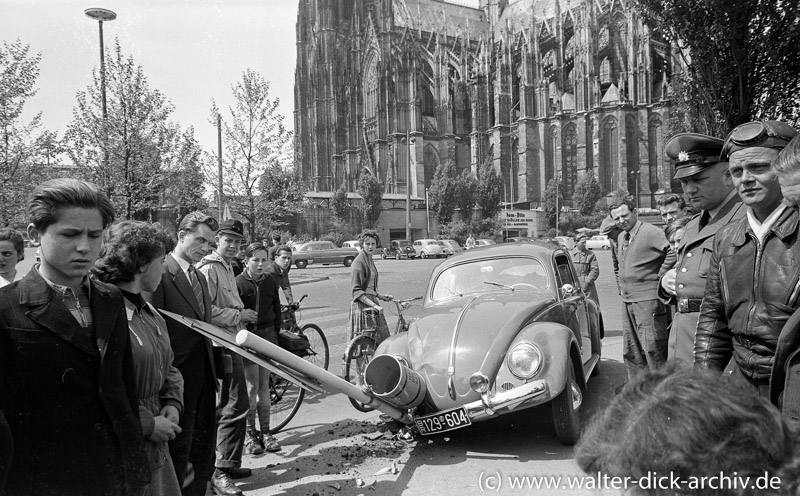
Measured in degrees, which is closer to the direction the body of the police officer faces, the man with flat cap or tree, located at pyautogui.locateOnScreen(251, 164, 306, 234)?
the man with flat cap

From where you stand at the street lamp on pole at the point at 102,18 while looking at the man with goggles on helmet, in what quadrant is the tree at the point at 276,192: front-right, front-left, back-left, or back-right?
back-left

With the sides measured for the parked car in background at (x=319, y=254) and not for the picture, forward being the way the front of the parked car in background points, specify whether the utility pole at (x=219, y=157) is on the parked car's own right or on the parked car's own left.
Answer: on the parked car's own right
